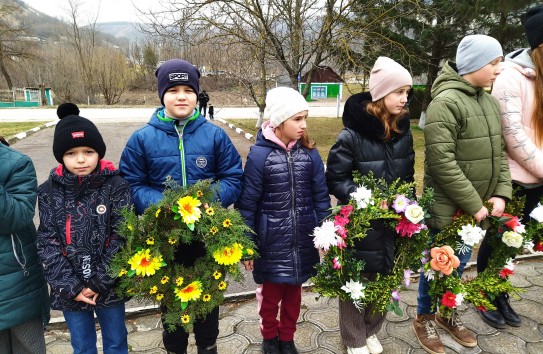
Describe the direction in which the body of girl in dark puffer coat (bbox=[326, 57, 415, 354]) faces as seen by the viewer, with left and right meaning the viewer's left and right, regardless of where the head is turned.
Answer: facing the viewer and to the right of the viewer

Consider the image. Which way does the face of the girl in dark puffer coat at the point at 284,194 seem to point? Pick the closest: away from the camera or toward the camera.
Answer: toward the camera

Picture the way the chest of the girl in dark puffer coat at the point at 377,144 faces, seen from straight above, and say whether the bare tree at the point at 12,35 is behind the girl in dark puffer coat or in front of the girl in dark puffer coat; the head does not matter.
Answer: behind

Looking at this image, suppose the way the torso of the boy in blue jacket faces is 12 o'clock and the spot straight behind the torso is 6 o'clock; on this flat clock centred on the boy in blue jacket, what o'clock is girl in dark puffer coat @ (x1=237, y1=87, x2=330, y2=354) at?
The girl in dark puffer coat is roughly at 9 o'clock from the boy in blue jacket.

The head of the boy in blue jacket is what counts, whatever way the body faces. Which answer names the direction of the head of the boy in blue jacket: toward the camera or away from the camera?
toward the camera

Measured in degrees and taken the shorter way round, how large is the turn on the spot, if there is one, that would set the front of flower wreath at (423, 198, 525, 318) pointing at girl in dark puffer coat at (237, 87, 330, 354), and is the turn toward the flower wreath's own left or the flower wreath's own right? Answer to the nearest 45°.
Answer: approximately 45° to the flower wreath's own right

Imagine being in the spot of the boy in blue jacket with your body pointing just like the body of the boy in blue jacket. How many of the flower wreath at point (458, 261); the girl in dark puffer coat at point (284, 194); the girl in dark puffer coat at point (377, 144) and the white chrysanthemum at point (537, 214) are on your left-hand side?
4

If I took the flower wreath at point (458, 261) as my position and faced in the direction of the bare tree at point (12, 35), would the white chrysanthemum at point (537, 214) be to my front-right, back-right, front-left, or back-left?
back-right

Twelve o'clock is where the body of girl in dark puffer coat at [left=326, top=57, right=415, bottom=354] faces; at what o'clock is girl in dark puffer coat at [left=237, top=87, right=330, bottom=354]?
girl in dark puffer coat at [left=237, top=87, right=330, bottom=354] is roughly at 4 o'clock from girl in dark puffer coat at [left=326, top=57, right=415, bottom=354].

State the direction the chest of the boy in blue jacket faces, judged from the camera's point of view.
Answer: toward the camera

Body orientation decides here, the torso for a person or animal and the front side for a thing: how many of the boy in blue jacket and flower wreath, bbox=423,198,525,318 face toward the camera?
2

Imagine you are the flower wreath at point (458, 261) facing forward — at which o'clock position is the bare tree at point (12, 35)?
The bare tree is roughly at 4 o'clock from the flower wreath.

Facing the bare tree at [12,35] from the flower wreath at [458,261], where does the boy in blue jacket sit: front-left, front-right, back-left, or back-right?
front-left
